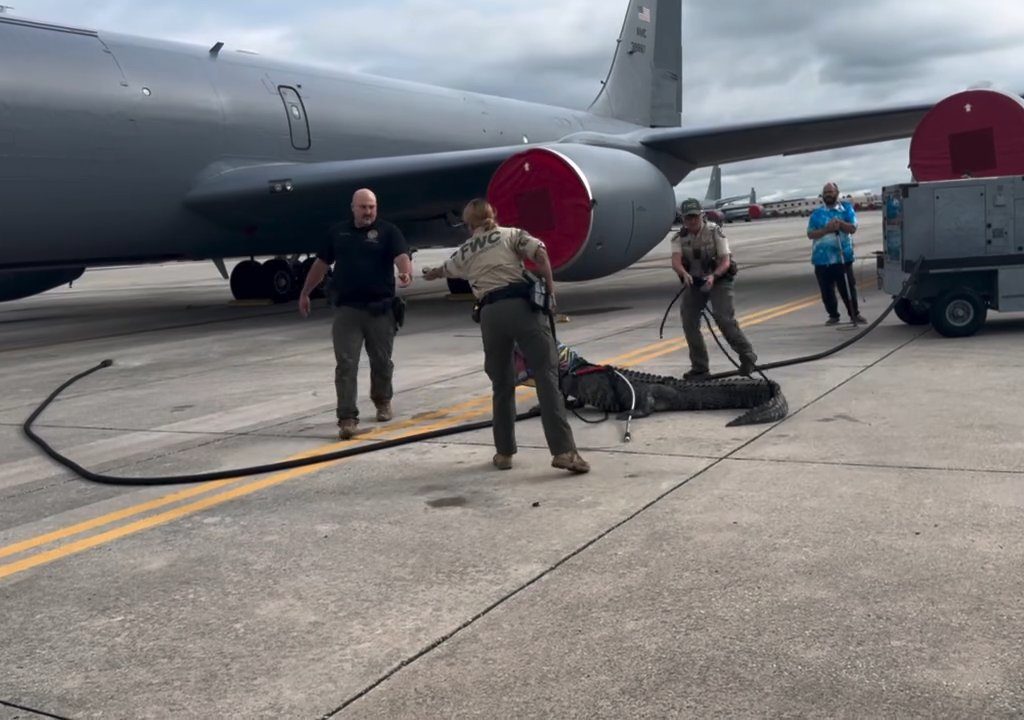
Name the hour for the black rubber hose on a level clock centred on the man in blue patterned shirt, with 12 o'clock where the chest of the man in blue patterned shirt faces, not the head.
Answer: The black rubber hose is roughly at 1 o'clock from the man in blue patterned shirt.

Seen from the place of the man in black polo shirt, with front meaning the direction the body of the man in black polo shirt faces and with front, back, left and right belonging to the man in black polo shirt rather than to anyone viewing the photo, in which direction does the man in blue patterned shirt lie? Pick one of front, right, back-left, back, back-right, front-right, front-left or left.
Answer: back-left

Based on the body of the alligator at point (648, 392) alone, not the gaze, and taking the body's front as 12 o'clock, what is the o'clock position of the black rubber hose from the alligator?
The black rubber hose is roughly at 11 o'clock from the alligator.

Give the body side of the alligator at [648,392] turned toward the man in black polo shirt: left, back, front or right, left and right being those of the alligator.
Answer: front

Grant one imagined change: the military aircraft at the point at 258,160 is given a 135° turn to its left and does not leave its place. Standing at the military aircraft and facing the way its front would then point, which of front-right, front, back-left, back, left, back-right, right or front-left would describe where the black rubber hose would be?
right

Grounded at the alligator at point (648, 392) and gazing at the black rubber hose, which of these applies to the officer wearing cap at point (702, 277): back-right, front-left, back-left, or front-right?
back-right

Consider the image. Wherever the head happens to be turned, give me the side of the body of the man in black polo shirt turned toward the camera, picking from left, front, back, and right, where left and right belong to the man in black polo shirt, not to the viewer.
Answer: front

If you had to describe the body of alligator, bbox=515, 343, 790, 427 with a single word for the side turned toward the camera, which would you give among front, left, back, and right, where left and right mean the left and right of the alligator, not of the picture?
left

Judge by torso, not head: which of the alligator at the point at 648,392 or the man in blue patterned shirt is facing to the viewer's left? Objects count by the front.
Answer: the alligator

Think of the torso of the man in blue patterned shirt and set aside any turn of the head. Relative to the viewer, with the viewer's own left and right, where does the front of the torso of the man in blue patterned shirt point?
facing the viewer

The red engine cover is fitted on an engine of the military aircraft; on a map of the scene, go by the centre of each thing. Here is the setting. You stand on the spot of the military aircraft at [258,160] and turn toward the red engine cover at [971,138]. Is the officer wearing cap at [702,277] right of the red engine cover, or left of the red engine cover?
right

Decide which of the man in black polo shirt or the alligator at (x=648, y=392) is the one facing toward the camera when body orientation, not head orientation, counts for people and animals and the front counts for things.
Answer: the man in black polo shirt

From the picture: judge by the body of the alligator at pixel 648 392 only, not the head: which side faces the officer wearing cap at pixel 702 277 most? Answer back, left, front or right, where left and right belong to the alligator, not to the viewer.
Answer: right

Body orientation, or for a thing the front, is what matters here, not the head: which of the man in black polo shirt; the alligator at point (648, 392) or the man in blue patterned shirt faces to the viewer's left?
the alligator

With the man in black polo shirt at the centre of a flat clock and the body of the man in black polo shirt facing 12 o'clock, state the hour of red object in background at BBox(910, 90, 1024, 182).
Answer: The red object in background is roughly at 8 o'clock from the man in black polo shirt.

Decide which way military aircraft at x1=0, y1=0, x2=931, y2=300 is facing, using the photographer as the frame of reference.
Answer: facing the viewer and to the left of the viewer
